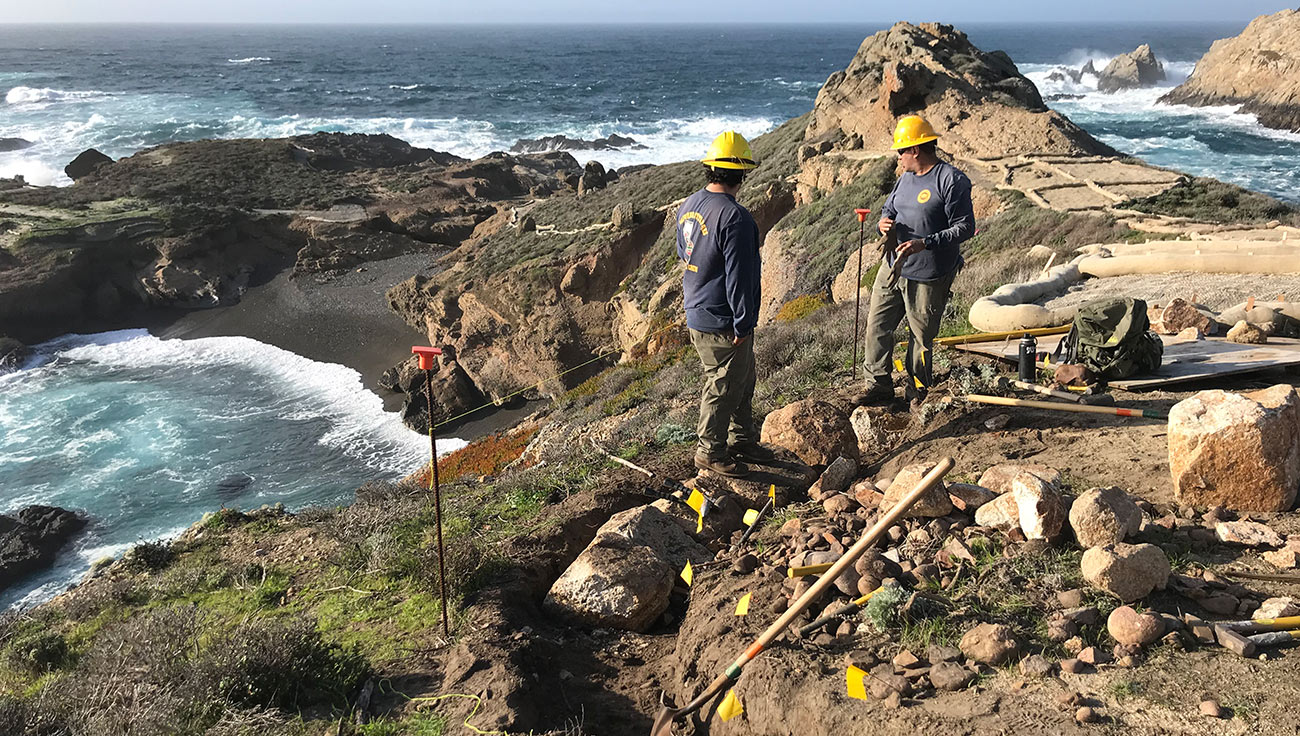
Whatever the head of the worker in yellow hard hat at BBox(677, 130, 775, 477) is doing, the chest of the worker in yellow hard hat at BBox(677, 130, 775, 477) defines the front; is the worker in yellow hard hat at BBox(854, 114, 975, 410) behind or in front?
in front

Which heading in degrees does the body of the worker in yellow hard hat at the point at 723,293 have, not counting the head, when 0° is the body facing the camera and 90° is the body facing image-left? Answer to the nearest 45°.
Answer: approximately 225°

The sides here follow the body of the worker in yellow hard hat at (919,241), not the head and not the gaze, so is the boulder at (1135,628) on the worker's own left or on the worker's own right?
on the worker's own left

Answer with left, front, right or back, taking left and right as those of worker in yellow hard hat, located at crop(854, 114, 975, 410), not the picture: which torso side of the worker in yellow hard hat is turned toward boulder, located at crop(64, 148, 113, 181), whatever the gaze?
right

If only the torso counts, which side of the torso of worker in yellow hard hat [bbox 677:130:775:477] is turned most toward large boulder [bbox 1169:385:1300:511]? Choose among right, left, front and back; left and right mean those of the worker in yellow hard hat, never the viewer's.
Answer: right

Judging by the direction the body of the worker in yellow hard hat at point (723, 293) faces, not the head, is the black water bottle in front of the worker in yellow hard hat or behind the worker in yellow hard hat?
in front

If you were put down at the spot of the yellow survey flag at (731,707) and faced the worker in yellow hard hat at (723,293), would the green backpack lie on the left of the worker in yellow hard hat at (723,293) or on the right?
right

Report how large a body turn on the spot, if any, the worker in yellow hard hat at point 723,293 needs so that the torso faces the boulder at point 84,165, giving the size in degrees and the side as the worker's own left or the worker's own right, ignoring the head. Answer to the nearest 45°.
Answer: approximately 90° to the worker's own left

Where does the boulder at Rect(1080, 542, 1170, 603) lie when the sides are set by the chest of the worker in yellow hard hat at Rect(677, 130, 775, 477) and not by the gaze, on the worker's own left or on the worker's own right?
on the worker's own right

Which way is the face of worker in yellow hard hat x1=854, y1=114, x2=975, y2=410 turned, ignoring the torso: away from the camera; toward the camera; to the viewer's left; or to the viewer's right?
to the viewer's left

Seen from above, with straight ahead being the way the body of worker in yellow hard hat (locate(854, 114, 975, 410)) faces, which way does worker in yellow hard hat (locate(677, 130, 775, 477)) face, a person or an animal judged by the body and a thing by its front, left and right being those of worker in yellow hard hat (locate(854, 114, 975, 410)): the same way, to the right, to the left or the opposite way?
the opposite way

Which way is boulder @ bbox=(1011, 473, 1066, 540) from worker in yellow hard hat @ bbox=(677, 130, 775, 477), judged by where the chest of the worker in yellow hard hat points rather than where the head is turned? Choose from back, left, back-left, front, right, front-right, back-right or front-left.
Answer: right

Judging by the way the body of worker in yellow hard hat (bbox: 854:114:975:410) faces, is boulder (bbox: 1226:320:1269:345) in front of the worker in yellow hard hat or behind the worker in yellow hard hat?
behind

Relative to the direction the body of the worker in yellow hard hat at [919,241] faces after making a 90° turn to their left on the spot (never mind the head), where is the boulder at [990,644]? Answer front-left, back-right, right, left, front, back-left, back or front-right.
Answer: front-right
